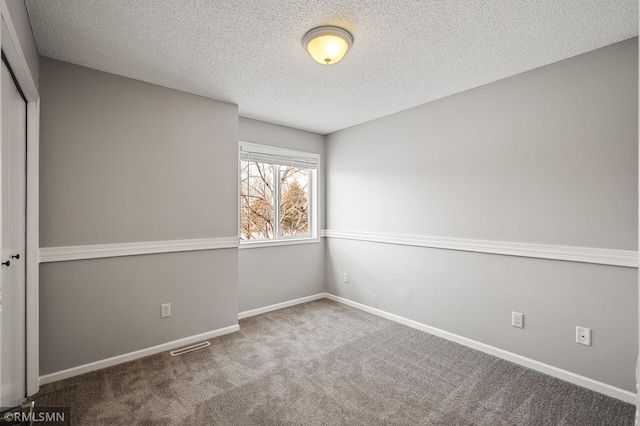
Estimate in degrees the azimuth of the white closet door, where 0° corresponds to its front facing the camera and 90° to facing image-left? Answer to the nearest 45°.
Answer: approximately 270°
